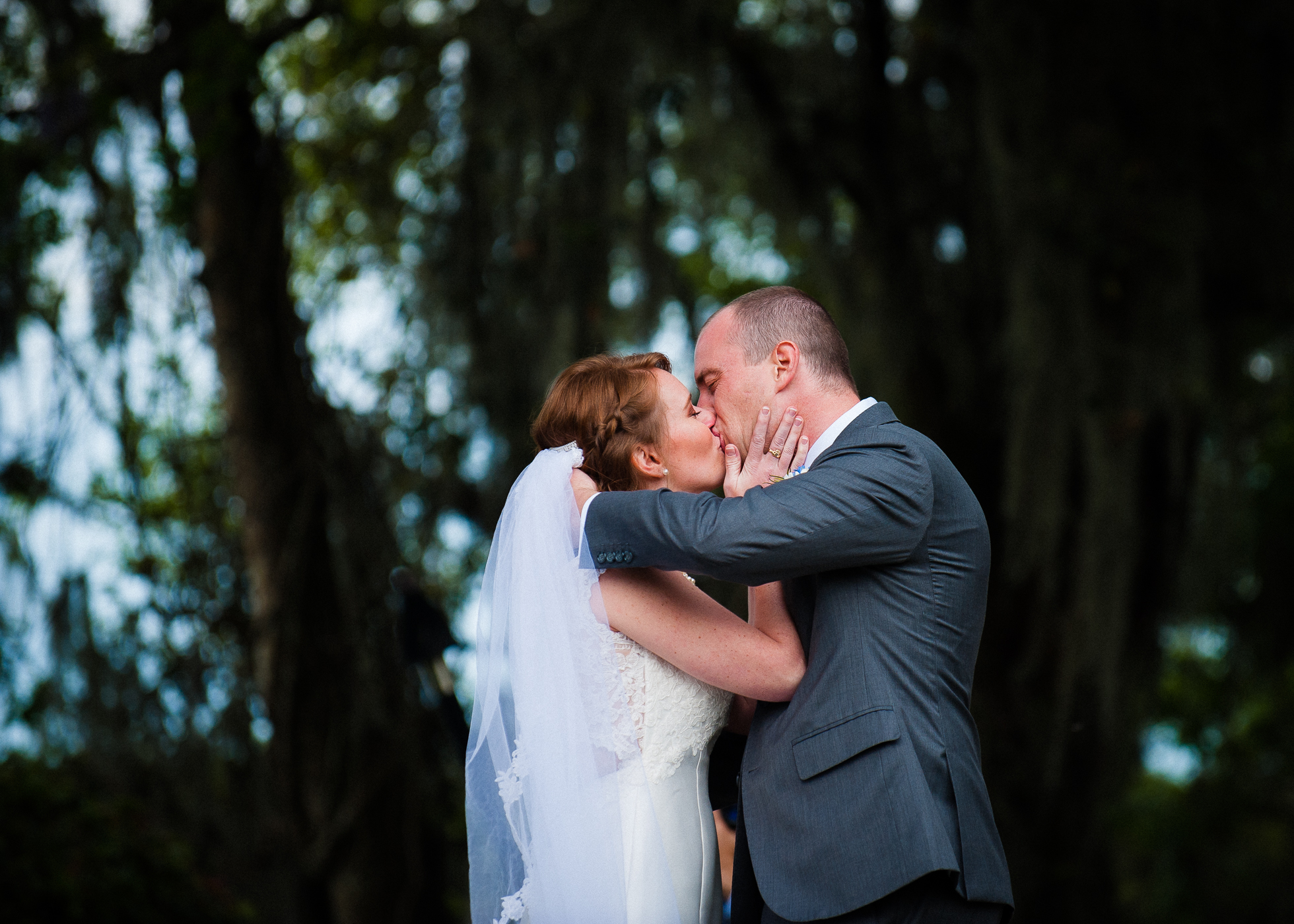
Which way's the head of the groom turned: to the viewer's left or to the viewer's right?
to the viewer's left

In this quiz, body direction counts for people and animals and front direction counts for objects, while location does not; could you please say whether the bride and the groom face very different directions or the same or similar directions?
very different directions

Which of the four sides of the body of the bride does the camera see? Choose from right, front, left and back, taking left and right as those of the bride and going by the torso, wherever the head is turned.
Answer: right

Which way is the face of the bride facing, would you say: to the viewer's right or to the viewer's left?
to the viewer's right

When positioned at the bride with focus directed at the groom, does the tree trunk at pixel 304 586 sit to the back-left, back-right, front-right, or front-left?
back-left

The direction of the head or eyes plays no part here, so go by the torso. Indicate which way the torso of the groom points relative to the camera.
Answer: to the viewer's left

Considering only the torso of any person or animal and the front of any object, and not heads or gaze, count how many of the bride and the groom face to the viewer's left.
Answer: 1

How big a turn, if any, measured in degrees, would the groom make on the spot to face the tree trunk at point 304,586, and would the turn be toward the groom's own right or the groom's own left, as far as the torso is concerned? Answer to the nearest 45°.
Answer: approximately 45° to the groom's own right

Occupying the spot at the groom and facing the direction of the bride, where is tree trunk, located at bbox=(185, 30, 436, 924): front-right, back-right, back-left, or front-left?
front-right

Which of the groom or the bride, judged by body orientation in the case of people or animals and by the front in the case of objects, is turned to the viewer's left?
the groom
